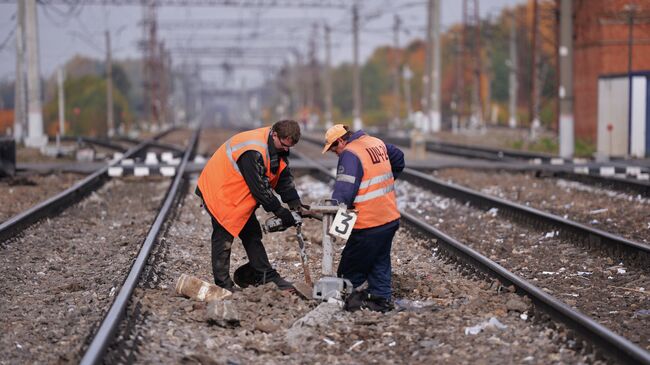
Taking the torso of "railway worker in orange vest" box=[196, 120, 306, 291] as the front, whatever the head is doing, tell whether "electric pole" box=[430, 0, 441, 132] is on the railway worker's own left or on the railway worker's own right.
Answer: on the railway worker's own left

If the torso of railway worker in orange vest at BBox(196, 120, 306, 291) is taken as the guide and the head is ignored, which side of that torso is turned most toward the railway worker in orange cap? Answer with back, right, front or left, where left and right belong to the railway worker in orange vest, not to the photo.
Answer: front

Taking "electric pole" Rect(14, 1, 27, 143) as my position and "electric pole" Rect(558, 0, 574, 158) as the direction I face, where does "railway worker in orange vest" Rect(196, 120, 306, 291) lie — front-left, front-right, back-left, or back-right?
front-right

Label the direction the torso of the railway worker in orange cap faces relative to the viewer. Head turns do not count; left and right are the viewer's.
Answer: facing away from the viewer and to the left of the viewer

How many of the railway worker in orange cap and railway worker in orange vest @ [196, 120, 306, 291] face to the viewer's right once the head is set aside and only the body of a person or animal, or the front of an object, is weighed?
1

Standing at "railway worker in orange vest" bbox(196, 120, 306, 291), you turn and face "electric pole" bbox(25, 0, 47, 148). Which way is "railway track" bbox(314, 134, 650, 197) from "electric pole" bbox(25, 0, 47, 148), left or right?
right

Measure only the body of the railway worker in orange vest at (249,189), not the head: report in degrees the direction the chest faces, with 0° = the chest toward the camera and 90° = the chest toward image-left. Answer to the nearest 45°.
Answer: approximately 270°

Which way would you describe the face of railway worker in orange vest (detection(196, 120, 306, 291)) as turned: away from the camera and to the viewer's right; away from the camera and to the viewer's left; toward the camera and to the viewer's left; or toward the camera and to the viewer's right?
toward the camera and to the viewer's right

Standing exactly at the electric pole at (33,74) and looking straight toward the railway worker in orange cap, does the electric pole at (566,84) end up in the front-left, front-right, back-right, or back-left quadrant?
front-left

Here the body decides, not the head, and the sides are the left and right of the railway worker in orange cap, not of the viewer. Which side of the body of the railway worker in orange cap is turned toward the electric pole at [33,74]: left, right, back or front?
front

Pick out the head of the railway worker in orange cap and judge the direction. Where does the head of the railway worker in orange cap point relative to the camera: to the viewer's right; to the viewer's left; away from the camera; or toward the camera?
to the viewer's left

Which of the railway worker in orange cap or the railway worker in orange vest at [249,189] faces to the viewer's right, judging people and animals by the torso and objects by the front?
the railway worker in orange vest
